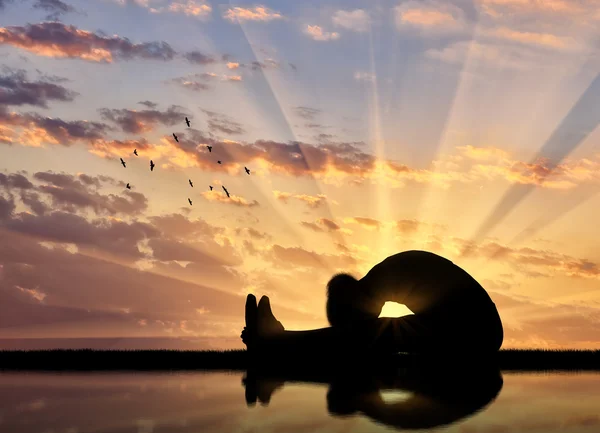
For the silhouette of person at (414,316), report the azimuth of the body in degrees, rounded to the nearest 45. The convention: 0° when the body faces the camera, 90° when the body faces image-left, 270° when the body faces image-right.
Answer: approximately 90°
